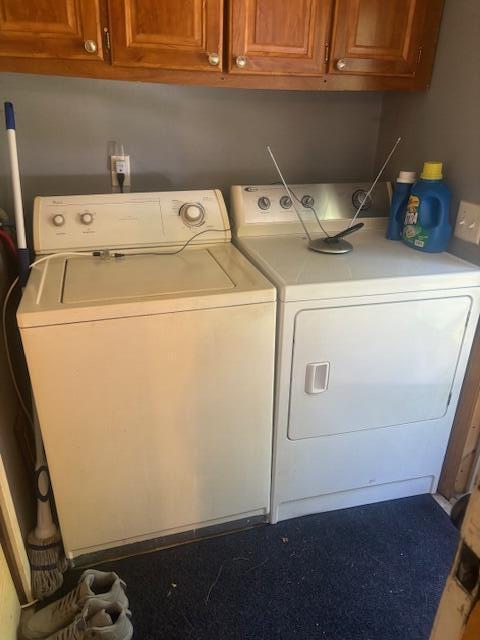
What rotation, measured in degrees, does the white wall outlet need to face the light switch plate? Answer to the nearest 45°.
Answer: approximately 45° to its left

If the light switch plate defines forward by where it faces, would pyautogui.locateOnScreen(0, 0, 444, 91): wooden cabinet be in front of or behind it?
in front

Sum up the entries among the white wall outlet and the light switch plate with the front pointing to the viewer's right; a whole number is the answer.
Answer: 0

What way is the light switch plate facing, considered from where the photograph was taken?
facing the viewer and to the left of the viewer

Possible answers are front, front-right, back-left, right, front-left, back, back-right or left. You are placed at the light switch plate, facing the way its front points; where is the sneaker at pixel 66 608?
front

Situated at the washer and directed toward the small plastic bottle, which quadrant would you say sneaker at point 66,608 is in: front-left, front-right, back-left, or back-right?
back-right

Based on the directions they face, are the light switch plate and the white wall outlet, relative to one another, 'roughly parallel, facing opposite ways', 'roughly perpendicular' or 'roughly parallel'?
roughly perpendicular

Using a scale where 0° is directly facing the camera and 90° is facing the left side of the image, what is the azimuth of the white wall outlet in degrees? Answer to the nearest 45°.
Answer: approximately 0°

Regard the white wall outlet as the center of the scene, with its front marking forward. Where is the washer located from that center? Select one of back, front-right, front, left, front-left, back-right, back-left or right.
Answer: front

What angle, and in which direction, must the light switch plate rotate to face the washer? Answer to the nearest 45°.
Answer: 0° — it already faces it

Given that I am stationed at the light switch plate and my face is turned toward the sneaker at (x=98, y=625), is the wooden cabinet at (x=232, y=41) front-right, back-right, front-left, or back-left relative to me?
front-right

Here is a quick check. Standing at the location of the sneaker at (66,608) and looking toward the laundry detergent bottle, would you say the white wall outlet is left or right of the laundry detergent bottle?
left
